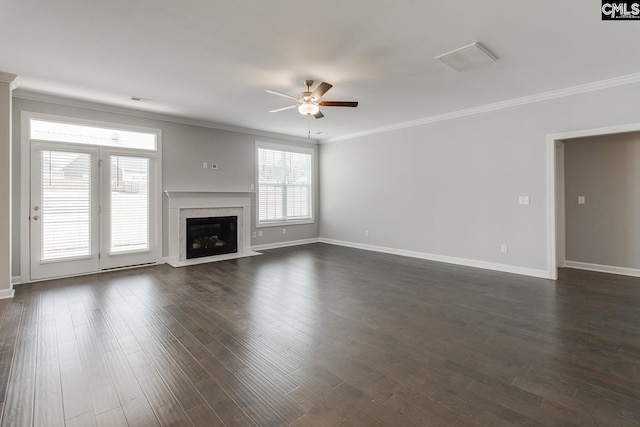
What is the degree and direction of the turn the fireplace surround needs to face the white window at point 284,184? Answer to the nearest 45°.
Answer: approximately 90° to its left

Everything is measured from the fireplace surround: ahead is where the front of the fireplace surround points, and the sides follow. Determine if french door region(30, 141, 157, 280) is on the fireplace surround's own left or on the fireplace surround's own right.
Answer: on the fireplace surround's own right
